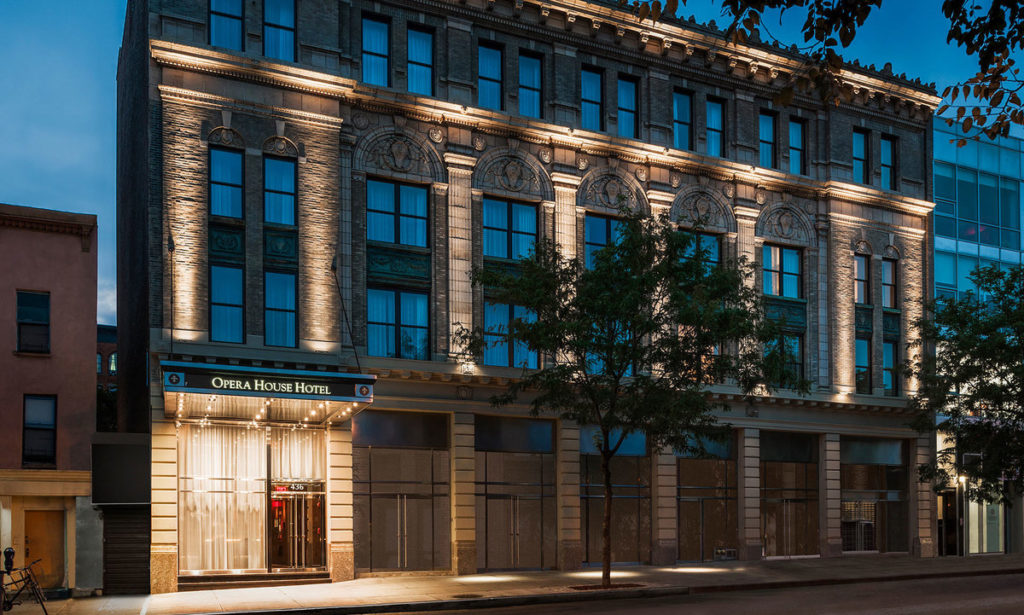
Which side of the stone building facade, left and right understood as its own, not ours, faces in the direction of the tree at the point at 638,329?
front
